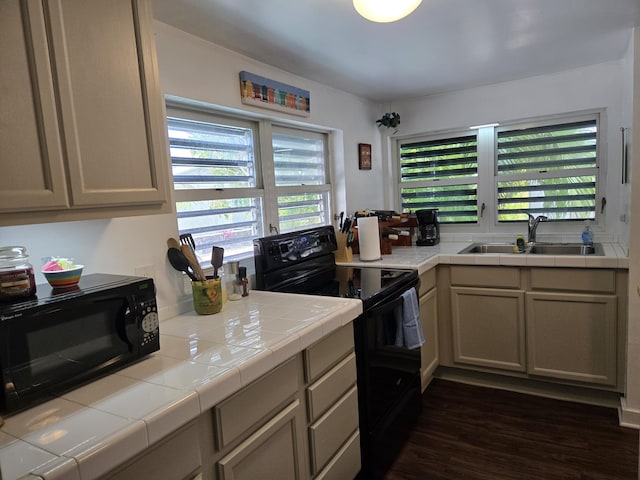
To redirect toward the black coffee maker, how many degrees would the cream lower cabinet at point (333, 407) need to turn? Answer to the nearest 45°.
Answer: approximately 90° to its left

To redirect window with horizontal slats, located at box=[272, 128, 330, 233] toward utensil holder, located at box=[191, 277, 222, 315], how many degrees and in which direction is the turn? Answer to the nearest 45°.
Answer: approximately 45° to its right

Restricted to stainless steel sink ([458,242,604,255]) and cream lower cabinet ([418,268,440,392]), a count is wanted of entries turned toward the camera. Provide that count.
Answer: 1

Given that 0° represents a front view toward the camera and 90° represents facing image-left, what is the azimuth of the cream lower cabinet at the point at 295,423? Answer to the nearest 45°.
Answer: approximately 315°

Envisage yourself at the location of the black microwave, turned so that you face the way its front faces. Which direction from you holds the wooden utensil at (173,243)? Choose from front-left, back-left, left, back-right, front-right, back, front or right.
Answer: left

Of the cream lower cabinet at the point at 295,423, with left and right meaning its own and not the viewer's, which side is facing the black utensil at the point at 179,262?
back

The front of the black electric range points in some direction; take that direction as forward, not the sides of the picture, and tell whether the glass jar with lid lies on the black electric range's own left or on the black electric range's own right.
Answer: on the black electric range's own right

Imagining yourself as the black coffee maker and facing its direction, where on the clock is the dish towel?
The dish towel is roughly at 12 o'clock from the black coffee maker.

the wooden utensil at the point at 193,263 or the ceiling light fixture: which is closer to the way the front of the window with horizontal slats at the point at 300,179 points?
the ceiling light fixture
